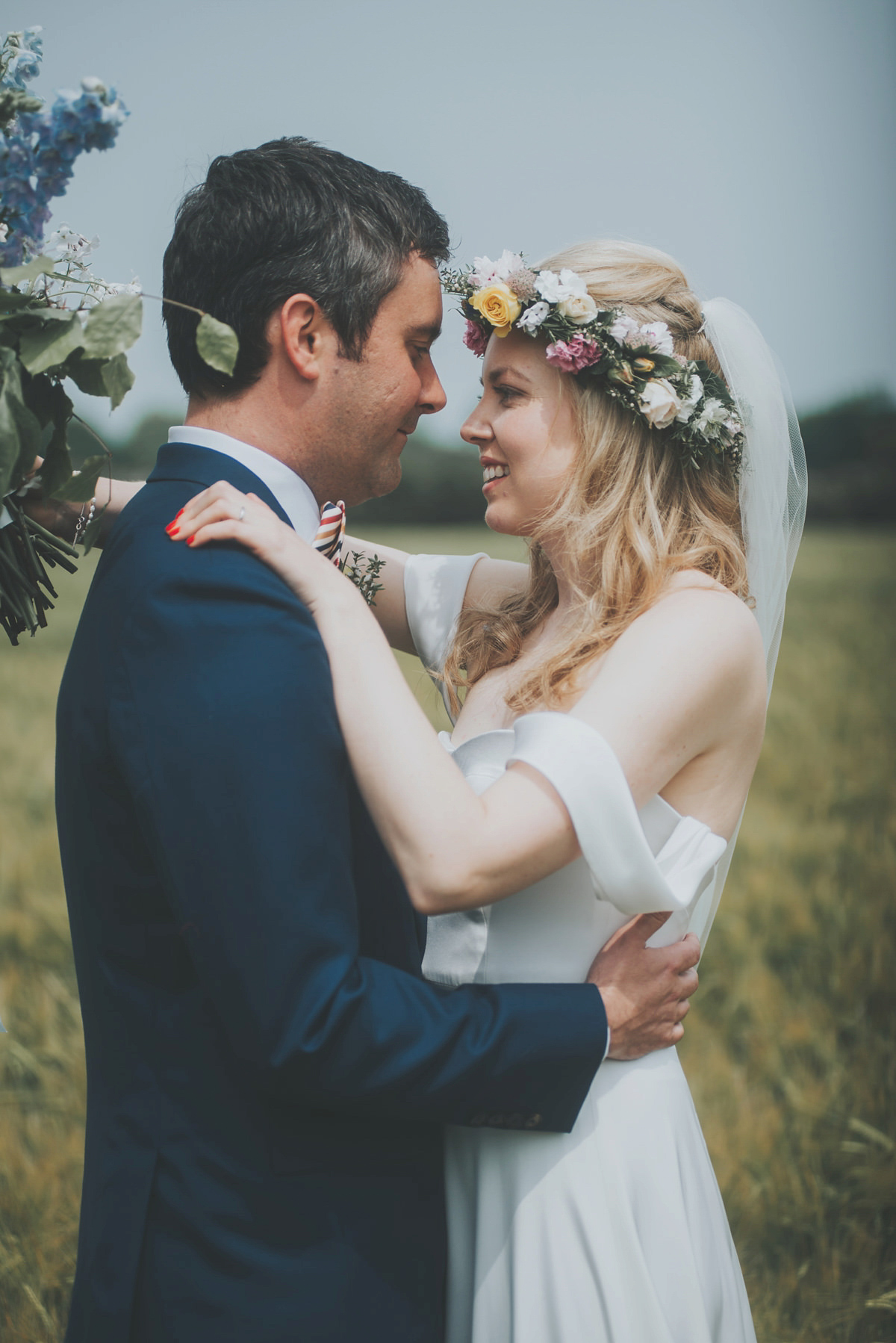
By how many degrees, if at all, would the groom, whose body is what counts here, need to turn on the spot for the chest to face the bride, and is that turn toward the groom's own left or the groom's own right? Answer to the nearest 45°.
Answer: approximately 45° to the groom's own left

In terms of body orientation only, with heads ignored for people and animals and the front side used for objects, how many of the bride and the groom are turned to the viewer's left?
1

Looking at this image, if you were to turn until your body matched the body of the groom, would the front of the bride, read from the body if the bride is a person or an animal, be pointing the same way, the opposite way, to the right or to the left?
the opposite way

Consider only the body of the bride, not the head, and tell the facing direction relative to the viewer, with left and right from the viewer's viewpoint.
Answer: facing to the left of the viewer

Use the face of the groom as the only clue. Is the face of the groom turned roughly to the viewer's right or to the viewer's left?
to the viewer's right

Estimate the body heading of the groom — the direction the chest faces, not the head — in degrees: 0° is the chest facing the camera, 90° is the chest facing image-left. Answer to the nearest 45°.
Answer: approximately 270°
